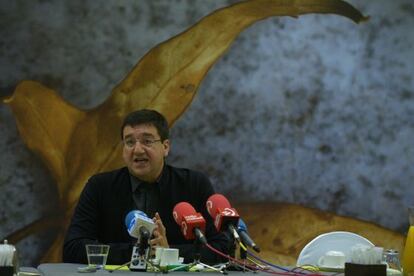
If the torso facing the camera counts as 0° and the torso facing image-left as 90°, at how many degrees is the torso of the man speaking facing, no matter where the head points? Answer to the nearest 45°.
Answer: approximately 0°

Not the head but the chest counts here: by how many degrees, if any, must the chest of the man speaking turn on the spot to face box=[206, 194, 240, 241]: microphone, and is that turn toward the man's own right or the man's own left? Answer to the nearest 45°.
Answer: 0° — they already face it

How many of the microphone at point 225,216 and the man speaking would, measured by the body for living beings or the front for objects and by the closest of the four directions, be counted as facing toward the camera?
1

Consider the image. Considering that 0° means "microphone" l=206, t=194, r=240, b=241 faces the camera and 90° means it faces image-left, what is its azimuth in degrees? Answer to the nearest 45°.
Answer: approximately 135°

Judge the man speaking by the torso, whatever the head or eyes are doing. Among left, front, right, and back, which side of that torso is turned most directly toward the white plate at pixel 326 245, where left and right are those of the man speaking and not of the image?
left

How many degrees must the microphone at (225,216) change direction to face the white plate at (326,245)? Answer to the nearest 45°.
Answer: approximately 90° to its right

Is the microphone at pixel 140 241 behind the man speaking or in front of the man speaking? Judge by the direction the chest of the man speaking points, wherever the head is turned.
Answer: in front

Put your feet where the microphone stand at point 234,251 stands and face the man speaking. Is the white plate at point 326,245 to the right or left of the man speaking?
right

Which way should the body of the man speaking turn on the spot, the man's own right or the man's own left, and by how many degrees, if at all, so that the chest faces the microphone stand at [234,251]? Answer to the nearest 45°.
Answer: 0° — they already face it
